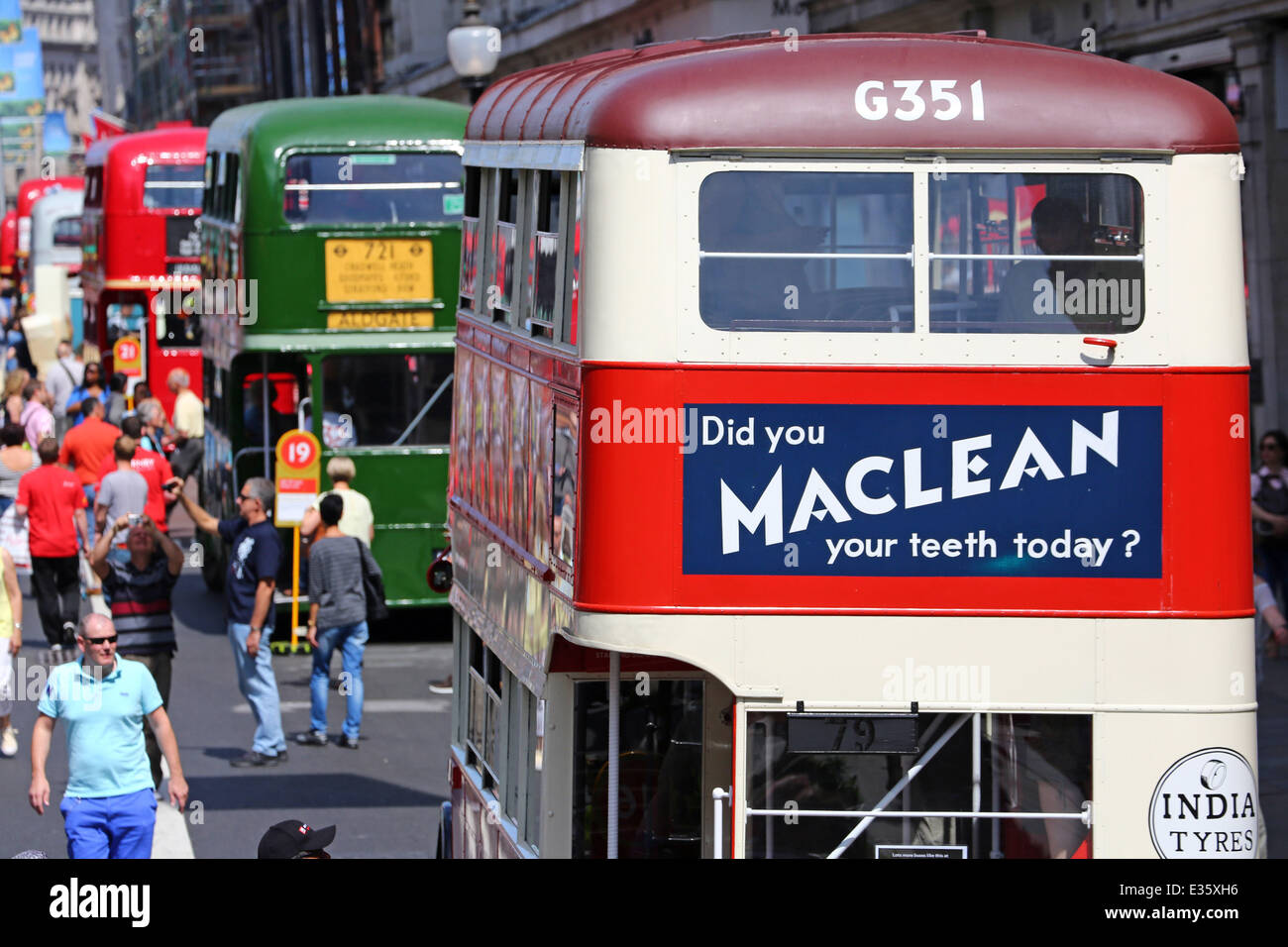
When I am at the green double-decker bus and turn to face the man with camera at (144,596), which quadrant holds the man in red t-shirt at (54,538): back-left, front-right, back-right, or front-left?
front-right

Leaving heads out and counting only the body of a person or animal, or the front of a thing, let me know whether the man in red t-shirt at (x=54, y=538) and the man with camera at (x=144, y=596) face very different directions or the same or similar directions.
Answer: very different directions

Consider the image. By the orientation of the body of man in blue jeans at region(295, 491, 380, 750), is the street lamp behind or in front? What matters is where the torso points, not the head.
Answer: in front

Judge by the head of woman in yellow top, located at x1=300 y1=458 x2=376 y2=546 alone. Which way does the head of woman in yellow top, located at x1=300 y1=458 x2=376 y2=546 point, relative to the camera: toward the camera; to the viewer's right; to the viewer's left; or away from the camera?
away from the camera

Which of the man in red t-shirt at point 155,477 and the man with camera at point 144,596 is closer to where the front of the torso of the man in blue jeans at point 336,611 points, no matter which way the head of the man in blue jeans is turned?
the man in red t-shirt

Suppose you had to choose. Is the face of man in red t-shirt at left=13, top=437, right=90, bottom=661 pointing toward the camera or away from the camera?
away from the camera

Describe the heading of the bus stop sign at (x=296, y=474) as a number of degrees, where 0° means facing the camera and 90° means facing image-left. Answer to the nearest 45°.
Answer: approximately 0°

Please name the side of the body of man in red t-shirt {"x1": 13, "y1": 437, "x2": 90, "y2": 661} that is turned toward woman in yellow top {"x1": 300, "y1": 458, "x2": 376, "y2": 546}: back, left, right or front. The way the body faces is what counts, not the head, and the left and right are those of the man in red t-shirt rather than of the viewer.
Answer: right

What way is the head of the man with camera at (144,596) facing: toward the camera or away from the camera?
toward the camera

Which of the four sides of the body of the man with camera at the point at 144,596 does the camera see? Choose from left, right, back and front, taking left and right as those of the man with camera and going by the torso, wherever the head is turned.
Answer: front

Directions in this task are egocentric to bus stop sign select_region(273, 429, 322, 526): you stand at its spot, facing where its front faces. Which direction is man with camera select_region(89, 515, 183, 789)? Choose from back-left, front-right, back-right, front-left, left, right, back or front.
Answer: front

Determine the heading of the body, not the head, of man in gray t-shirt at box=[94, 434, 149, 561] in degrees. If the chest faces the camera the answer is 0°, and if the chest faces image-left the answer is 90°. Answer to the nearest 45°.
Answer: approximately 180°

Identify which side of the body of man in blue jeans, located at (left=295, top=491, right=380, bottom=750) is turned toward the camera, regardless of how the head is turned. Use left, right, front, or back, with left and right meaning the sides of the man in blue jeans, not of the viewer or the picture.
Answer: back

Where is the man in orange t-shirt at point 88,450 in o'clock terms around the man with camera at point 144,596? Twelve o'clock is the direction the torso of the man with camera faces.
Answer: The man in orange t-shirt is roughly at 6 o'clock from the man with camera.
